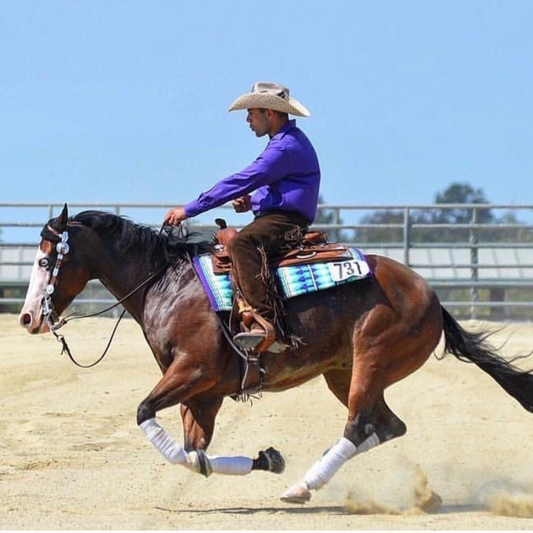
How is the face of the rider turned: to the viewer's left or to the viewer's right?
to the viewer's left

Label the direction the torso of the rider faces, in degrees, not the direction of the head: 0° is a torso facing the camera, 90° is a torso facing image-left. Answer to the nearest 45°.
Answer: approximately 90°

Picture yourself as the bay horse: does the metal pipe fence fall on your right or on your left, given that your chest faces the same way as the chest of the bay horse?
on your right

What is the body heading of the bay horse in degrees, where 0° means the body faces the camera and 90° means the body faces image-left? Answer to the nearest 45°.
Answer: approximately 90°
